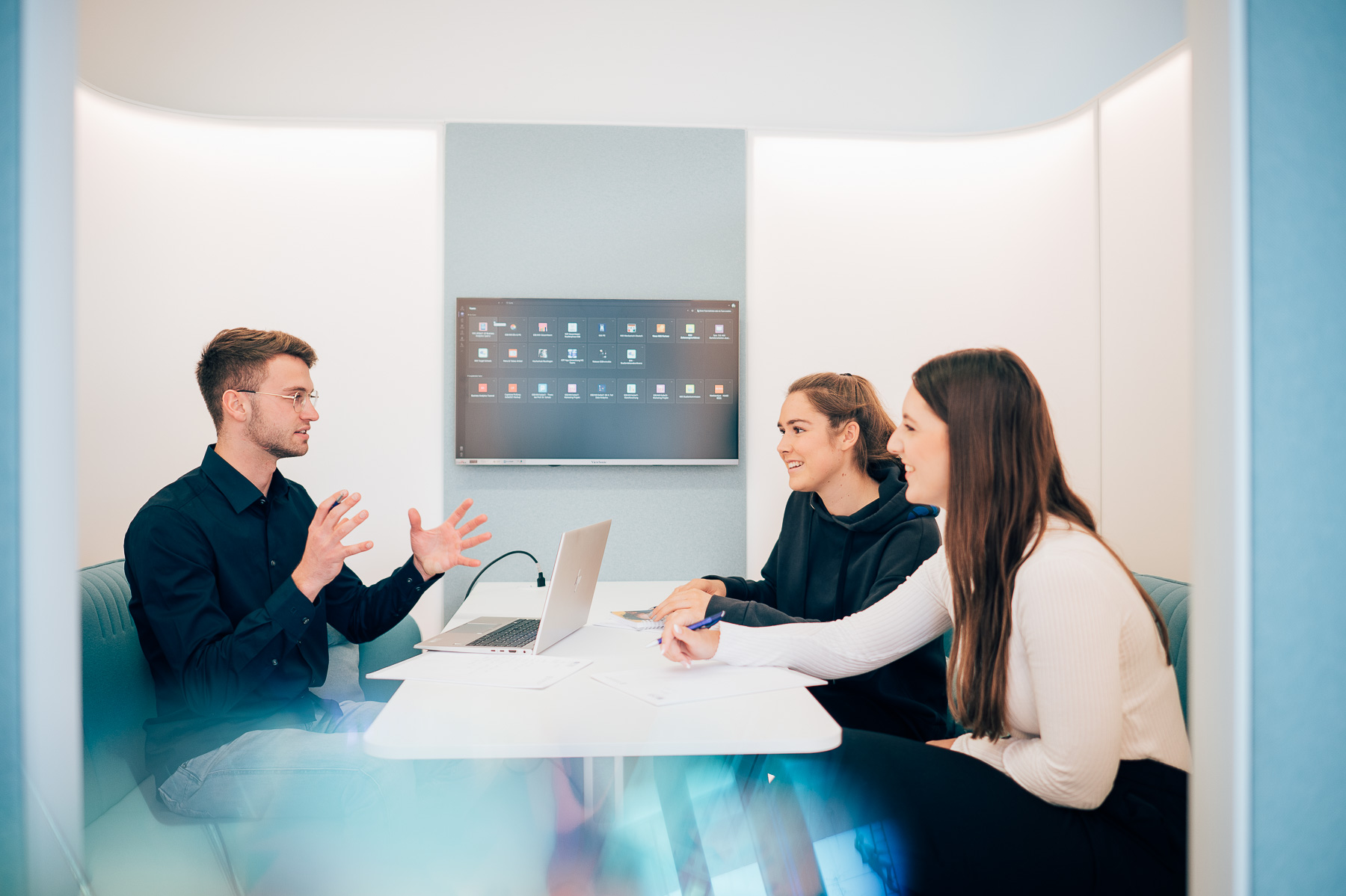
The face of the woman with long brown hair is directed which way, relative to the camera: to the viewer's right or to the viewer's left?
to the viewer's left

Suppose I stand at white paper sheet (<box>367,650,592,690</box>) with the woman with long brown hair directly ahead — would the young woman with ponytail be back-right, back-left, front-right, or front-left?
front-left

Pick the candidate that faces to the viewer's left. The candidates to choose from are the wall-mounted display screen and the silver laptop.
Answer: the silver laptop

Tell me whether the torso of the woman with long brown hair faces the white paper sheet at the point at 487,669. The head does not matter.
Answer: yes

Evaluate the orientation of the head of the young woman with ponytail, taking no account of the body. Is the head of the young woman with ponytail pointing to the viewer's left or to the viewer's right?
to the viewer's left

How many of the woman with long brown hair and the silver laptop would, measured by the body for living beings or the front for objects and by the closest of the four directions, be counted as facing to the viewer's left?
2

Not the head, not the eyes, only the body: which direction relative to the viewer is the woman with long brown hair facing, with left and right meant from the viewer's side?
facing to the left of the viewer

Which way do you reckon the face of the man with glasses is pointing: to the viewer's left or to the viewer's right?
to the viewer's right

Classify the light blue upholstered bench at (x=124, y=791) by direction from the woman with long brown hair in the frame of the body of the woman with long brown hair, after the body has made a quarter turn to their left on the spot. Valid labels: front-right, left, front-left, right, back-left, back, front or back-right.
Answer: right

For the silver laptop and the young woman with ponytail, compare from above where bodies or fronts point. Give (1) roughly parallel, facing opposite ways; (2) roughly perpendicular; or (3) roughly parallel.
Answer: roughly parallel

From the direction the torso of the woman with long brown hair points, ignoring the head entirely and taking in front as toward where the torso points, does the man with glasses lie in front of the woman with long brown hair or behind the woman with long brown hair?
in front

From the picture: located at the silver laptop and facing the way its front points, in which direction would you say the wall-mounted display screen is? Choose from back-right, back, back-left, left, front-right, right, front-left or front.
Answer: right

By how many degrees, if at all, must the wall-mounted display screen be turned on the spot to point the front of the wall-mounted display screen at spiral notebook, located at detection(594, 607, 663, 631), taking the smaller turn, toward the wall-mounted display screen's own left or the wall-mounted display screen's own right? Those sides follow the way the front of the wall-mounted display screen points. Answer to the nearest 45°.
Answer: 0° — it already faces it

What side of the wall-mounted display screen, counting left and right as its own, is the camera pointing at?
front

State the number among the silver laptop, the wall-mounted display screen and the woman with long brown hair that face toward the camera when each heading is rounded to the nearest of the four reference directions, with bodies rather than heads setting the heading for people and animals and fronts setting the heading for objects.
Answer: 1

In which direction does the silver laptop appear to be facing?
to the viewer's left

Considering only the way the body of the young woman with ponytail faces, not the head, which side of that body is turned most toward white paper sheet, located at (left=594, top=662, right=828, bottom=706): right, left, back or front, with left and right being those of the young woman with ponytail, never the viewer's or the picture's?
front

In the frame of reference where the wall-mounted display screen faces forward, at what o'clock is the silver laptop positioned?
The silver laptop is roughly at 12 o'clock from the wall-mounted display screen.

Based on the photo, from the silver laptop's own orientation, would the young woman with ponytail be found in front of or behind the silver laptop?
behind
